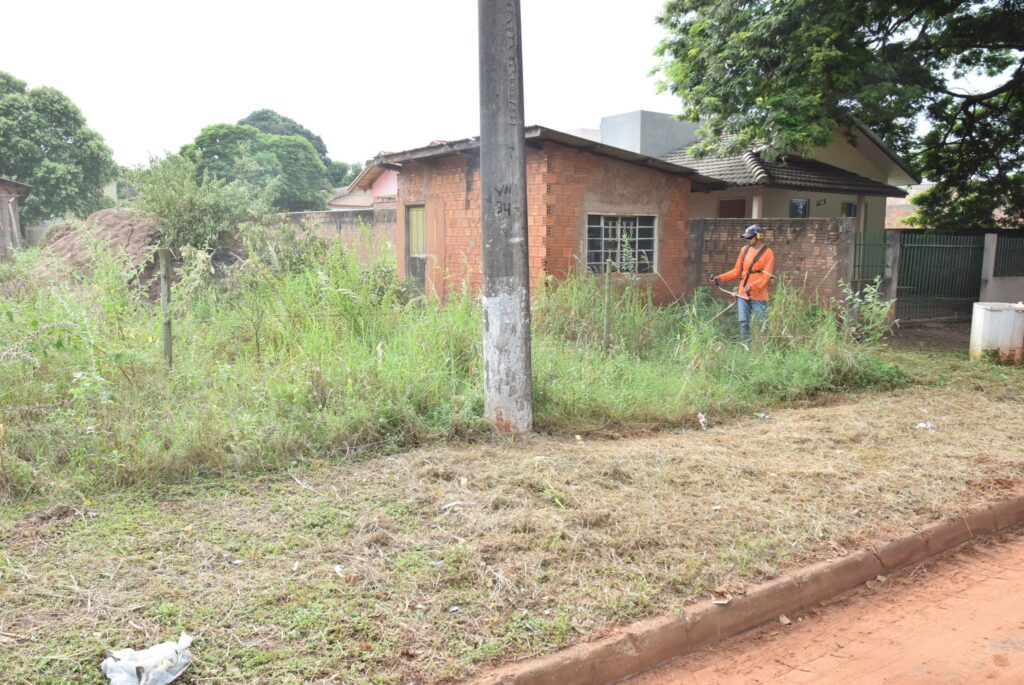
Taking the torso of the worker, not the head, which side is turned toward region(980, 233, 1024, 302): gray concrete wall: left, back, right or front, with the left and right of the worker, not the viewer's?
back

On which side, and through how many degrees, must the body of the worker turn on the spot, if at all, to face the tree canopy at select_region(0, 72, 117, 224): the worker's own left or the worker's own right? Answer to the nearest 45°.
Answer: approximately 90° to the worker's own right

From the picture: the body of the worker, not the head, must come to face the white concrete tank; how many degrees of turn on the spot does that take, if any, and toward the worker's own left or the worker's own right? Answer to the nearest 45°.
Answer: approximately 135° to the worker's own left

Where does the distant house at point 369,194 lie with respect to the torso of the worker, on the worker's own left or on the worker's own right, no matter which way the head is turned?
on the worker's own right

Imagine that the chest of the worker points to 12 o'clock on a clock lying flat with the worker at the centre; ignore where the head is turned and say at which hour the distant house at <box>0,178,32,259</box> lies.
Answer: The distant house is roughly at 2 o'clock from the worker.

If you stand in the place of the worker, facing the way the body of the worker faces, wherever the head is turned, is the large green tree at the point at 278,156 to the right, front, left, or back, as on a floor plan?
right

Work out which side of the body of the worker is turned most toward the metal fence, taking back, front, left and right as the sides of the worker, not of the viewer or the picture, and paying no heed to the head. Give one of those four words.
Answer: back

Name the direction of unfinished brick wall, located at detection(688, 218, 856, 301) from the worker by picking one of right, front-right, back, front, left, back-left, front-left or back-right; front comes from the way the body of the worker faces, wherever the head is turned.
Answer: back-right

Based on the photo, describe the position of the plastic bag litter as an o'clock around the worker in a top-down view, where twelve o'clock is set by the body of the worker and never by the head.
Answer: The plastic bag litter is roughly at 11 o'clock from the worker.

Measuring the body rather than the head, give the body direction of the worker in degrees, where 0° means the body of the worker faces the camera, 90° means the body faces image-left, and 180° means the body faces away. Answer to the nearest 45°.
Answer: approximately 45°

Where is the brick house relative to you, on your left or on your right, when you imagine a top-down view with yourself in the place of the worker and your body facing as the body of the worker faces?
on your right
